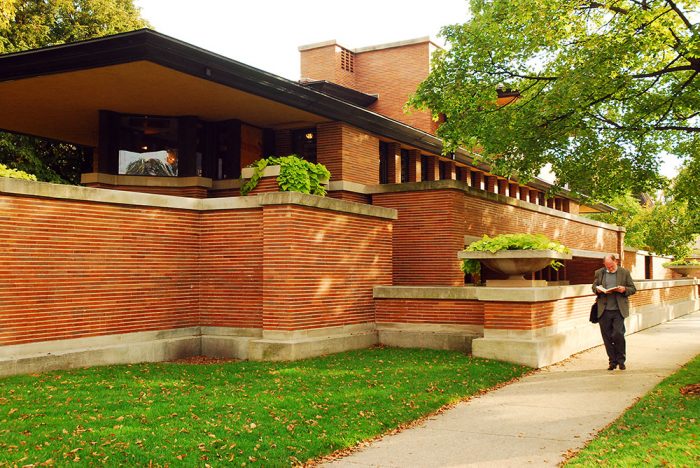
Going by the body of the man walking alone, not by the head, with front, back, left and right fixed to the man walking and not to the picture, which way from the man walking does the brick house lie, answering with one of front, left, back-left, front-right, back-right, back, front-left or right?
right

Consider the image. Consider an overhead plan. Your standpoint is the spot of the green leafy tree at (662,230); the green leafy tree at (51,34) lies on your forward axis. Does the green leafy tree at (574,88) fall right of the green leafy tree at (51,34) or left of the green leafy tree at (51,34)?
left

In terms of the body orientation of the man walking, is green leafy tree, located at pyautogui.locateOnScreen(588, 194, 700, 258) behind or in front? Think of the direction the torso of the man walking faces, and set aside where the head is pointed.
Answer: behind

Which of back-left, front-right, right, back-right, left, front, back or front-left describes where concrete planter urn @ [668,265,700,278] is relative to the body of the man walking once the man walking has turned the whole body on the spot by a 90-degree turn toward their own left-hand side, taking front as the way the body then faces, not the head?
left

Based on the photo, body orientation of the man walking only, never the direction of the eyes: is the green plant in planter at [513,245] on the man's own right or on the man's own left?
on the man's own right

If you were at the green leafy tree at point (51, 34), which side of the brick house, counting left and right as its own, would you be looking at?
back

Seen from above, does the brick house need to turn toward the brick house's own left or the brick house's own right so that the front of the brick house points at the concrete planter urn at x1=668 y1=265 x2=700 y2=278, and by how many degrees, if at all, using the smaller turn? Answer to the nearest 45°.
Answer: approximately 90° to the brick house's own left

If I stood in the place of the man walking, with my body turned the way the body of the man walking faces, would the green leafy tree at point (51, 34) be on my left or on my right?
on my right

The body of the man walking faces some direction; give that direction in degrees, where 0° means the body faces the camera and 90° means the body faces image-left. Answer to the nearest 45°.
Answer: approximately 0°

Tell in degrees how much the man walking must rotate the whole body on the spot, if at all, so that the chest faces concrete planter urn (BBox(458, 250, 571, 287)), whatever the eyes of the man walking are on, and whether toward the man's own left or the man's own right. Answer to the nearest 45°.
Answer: approximately 90° to the man's own right

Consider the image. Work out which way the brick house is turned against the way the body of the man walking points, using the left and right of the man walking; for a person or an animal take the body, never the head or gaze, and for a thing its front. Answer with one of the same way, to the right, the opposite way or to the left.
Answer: to the left
